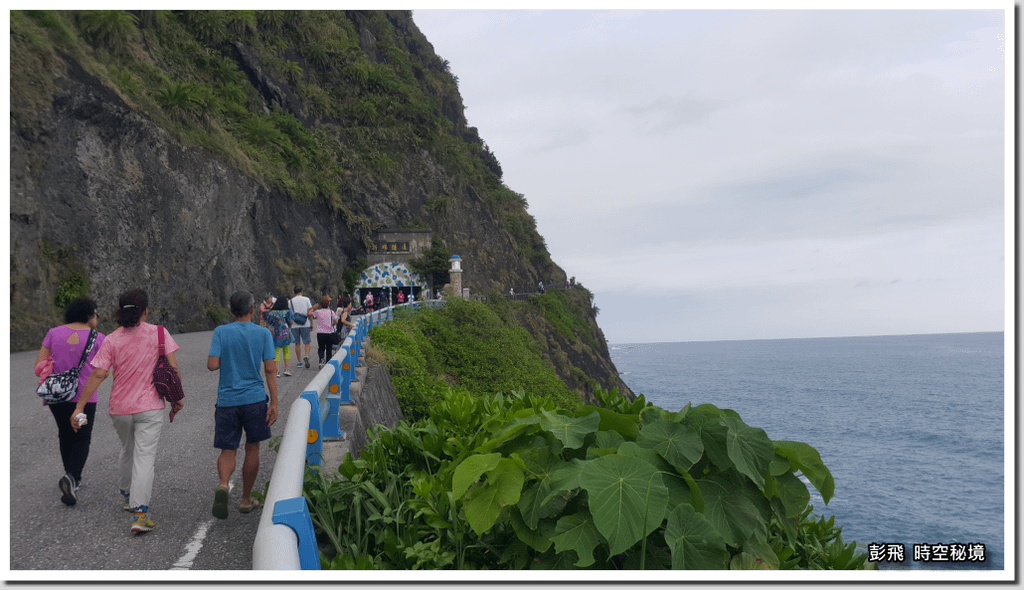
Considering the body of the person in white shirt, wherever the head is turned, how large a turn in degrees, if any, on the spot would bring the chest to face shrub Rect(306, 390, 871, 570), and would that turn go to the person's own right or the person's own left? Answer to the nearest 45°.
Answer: approximately 180°

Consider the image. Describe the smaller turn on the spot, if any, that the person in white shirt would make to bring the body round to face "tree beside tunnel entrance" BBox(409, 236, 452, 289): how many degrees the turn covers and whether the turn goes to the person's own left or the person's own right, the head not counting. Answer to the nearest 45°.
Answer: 0° — they already face it

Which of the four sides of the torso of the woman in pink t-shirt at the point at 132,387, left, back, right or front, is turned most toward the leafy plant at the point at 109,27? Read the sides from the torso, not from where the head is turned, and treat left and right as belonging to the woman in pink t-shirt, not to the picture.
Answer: front

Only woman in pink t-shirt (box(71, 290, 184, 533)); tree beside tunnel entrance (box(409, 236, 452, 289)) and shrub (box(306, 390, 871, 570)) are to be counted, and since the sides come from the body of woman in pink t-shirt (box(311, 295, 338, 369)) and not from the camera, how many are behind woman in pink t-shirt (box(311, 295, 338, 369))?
2

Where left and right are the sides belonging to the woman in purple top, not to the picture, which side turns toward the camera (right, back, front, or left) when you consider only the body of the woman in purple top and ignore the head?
back

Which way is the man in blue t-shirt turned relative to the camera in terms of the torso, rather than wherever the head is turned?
away from the camera
